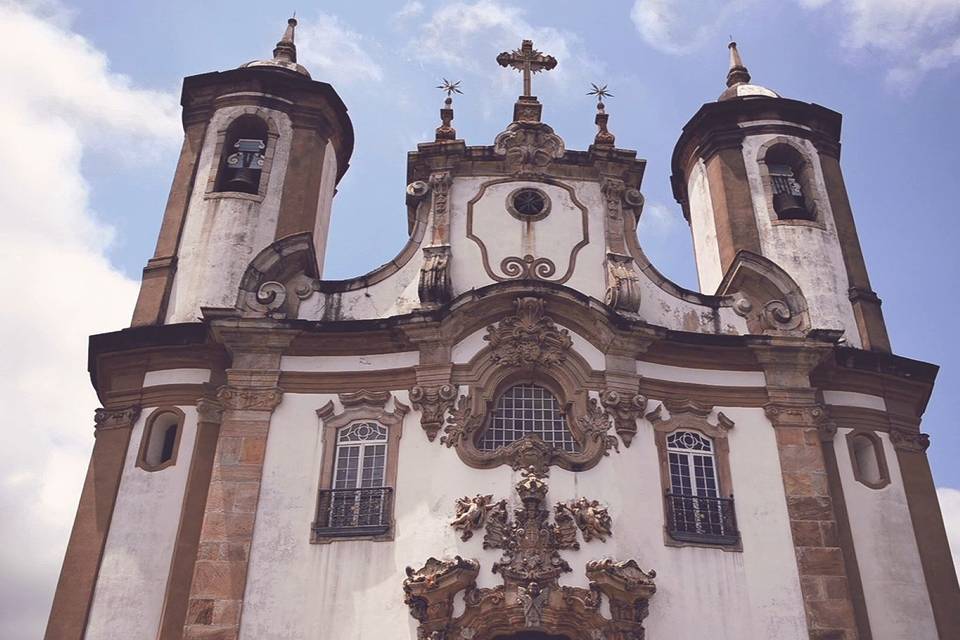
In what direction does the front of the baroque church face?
toward the camera
